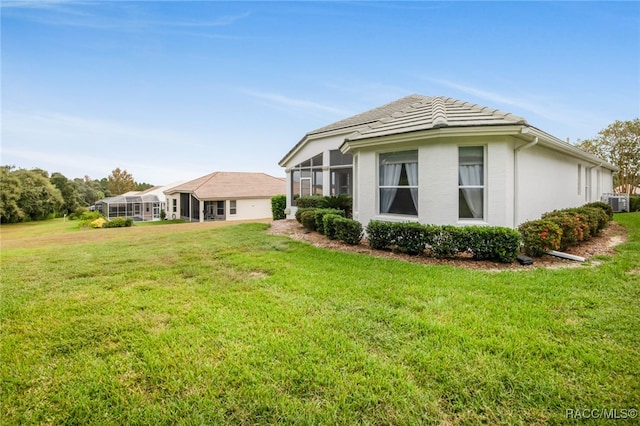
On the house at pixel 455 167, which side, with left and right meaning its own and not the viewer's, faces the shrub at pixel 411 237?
back

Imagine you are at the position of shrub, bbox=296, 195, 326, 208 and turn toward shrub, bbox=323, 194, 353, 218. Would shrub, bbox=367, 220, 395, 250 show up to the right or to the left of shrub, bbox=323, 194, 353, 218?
right

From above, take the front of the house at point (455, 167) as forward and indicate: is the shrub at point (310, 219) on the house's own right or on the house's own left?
on the house's own left

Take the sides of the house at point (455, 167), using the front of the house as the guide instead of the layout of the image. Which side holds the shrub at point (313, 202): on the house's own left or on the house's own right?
on the house's own left

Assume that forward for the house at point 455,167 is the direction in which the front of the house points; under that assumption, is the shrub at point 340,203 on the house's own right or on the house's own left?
on the house's own left

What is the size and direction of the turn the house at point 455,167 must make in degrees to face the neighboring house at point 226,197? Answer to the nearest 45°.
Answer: approximately 90° to its left

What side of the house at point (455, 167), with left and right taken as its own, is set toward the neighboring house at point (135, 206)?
left
